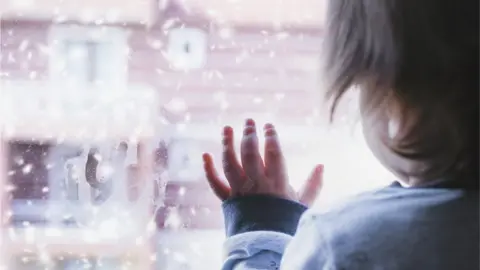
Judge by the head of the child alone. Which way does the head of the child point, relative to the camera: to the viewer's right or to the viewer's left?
to the viewer's left

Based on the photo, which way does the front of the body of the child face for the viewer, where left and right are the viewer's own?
facing away from the viewer and to the left of the viewer
